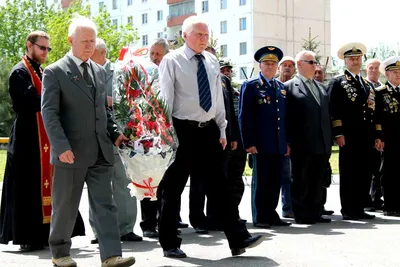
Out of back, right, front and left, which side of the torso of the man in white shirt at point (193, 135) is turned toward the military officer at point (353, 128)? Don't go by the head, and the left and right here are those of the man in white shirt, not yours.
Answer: left

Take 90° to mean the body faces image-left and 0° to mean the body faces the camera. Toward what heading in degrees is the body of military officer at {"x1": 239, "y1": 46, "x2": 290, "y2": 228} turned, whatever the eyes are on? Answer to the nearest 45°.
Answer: approximately 315°

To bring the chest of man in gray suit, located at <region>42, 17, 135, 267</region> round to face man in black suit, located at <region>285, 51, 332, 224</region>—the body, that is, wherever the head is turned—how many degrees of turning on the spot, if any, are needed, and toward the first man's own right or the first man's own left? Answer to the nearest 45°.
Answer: approximately 90° to the first man's own left

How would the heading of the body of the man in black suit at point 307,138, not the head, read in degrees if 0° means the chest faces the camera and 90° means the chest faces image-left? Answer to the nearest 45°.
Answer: approximately 315°

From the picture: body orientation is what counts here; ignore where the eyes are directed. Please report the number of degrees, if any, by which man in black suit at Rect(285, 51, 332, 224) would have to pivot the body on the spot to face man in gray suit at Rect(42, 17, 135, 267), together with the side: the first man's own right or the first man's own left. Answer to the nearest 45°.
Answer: approximately 90° to the first man's own right

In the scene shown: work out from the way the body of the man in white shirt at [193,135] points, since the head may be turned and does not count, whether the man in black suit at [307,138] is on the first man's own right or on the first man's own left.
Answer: on the first man's own left

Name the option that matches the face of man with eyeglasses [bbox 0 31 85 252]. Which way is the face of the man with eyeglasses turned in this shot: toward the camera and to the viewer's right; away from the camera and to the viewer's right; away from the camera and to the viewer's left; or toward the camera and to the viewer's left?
toward the camera and to the viewer's right

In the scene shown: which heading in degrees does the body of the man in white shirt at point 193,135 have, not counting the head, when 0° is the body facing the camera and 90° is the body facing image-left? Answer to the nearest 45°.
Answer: approximately 315°

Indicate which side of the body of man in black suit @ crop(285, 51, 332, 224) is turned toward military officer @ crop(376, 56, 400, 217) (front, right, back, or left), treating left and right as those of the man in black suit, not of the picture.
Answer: left
